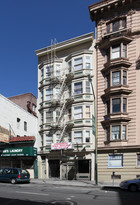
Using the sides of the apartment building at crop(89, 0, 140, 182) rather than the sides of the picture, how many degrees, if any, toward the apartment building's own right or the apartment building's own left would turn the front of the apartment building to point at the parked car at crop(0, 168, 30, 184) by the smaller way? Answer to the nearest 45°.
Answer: approximately 45° to the apartment building's own right

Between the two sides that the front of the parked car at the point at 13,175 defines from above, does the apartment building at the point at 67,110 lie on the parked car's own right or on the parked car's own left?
on the parked car's own right

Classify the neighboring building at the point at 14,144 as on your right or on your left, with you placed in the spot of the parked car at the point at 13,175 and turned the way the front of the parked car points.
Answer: on your right

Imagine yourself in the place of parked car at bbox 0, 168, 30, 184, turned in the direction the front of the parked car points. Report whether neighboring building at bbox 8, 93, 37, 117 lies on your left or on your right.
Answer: on your right

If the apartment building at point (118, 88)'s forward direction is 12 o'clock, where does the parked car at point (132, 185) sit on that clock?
The parked car is roughly at 12 o'clock from the apartment building.

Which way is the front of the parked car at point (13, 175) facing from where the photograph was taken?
facing away from the viewer and to the left of the viewer

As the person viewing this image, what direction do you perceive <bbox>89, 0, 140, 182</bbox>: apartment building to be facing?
facing the viewer

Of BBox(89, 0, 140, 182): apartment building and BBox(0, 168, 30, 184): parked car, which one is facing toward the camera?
the apartment building

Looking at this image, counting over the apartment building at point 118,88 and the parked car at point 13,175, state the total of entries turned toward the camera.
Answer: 1

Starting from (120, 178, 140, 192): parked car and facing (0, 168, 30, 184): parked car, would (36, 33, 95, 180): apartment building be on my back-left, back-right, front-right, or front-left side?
front-right
